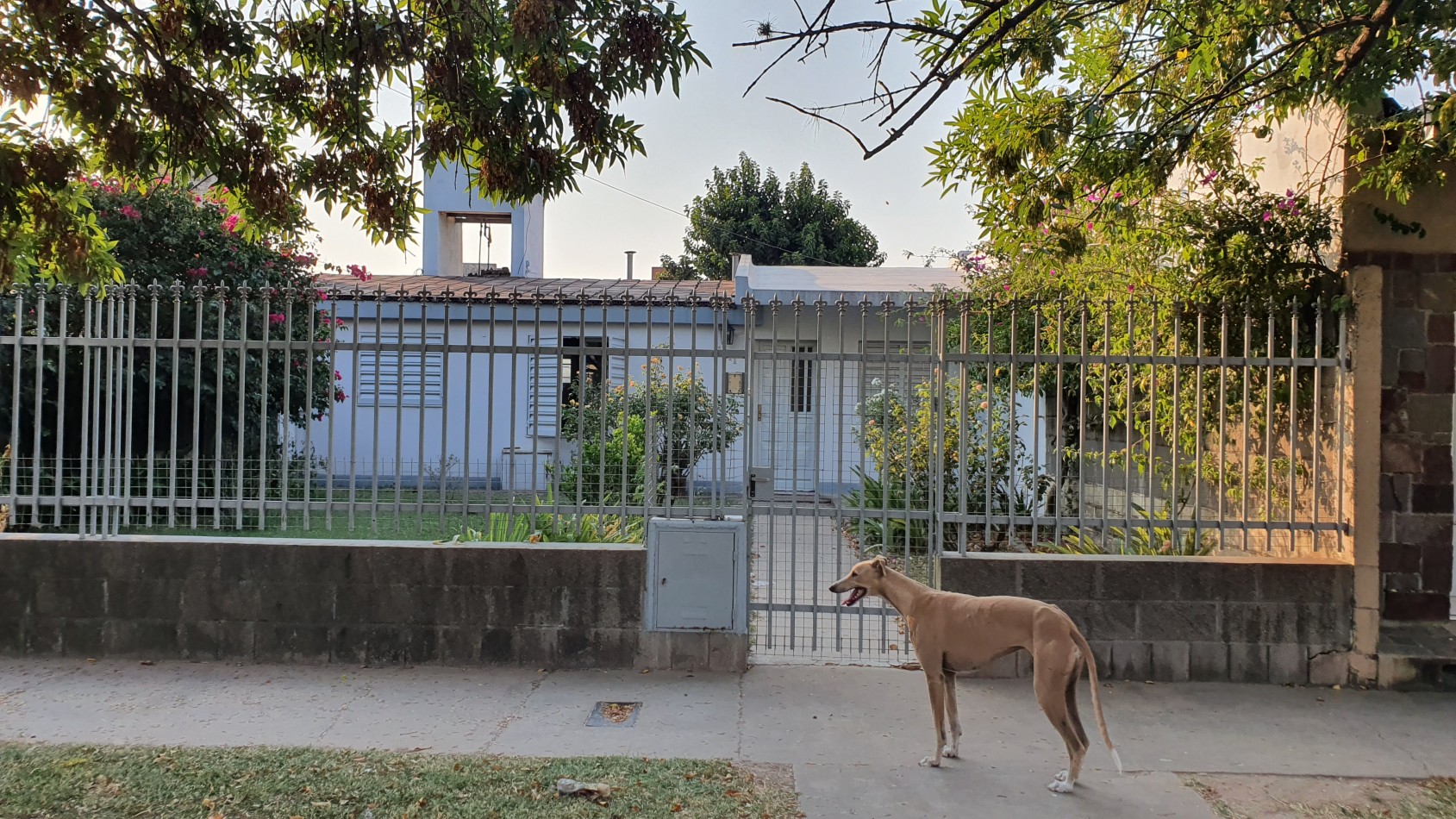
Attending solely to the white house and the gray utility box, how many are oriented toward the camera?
2

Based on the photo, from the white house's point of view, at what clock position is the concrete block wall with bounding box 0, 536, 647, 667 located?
The concrete block wall is roughly at 1 o'clock from the white house.

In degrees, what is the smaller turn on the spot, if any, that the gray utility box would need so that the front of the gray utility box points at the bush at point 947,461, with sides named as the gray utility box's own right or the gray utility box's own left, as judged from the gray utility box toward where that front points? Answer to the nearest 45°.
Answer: approximately 135° to the gray utility box's own left

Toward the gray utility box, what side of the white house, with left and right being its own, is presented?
front

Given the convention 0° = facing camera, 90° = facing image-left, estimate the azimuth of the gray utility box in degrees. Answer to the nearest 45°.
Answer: approximately 0°

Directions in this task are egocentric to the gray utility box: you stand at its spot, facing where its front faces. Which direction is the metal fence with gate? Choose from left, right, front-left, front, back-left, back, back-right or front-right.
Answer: left

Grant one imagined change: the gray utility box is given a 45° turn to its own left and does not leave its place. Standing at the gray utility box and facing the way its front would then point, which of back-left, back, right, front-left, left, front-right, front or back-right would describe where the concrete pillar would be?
front-left

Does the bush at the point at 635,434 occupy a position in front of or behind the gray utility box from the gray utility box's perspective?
behind

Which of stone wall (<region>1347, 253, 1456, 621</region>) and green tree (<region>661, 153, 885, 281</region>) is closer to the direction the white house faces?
the stone wall

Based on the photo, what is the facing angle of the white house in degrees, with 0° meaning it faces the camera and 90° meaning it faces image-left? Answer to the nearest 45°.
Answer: approximately 0°

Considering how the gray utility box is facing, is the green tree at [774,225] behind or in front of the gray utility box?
behind

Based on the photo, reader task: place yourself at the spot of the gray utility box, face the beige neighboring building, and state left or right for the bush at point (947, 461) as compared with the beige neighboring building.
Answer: left

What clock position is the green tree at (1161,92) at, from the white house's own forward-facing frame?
The green tree is roughly at 10 o'clock from the white house.

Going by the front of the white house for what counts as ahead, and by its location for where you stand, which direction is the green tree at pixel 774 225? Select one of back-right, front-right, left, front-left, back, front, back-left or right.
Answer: back

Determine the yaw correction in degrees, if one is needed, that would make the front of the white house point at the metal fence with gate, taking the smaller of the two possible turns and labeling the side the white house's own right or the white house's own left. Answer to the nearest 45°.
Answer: approximately 45° to the white house's own left

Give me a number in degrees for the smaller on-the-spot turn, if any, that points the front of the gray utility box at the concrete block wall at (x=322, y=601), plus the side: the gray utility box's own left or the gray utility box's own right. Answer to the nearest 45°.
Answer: approximately 90° to the gray utility box's own right
